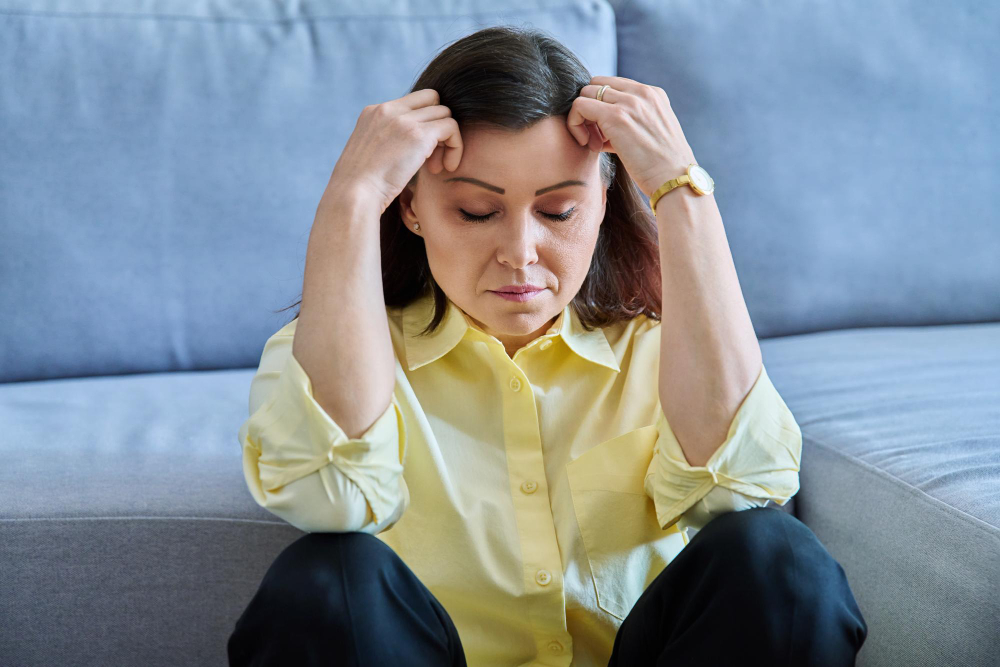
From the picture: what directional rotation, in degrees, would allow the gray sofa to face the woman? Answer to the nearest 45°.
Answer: approximately 45° to its left

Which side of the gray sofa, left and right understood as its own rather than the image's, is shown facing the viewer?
front

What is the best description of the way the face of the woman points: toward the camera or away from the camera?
toward the camera

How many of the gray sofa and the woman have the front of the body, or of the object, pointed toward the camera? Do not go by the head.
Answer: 2

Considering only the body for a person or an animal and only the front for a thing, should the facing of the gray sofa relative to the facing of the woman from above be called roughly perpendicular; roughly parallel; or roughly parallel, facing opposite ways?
roughly parallel

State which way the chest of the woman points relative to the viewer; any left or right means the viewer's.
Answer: facing the viewer
